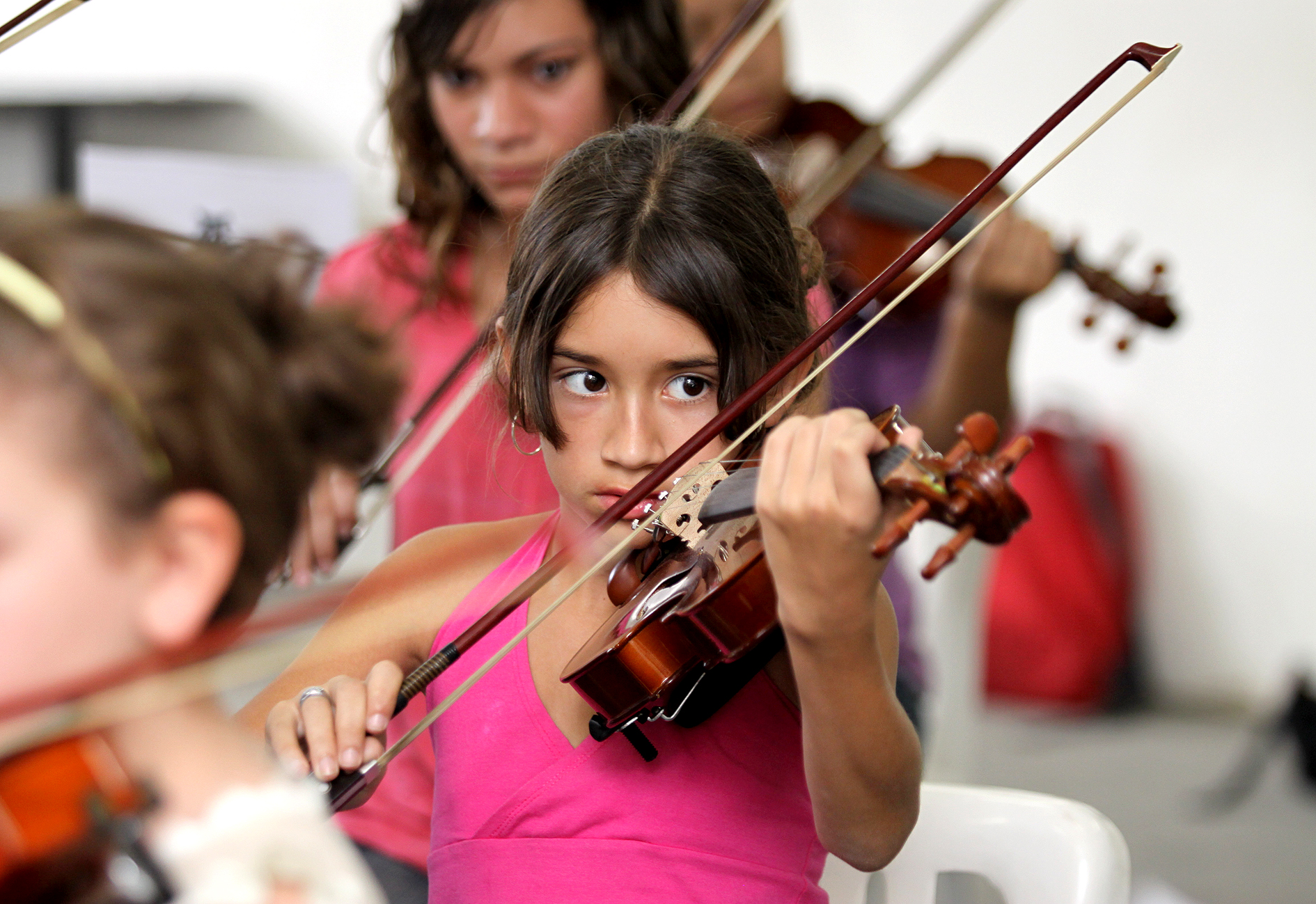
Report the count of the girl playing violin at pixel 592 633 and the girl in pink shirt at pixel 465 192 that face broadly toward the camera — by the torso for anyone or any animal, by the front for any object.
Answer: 2

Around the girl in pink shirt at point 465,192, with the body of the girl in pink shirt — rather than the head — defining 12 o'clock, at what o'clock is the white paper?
The white paper is roughly at 5 o'clock from the girl in pink shirt.

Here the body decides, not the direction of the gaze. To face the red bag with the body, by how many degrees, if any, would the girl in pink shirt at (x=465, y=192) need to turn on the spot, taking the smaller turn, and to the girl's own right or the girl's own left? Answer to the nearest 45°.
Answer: approximately 135° to the girl's own left

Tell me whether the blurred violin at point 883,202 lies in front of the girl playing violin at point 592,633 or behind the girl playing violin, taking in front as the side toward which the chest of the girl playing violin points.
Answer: behind

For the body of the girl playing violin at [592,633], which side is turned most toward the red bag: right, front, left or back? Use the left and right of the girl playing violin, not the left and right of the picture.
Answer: back
